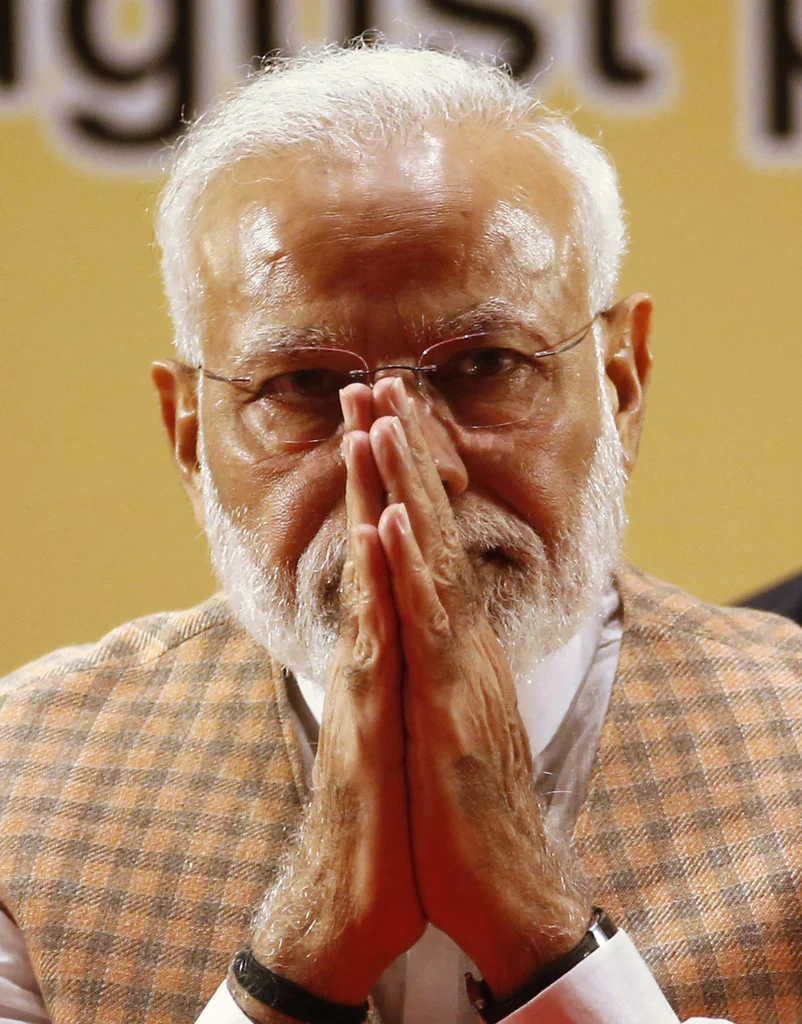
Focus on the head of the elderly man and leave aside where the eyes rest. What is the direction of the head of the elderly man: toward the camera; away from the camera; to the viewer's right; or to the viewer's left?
toward the camera

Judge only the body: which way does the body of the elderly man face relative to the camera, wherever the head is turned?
toward the camera
